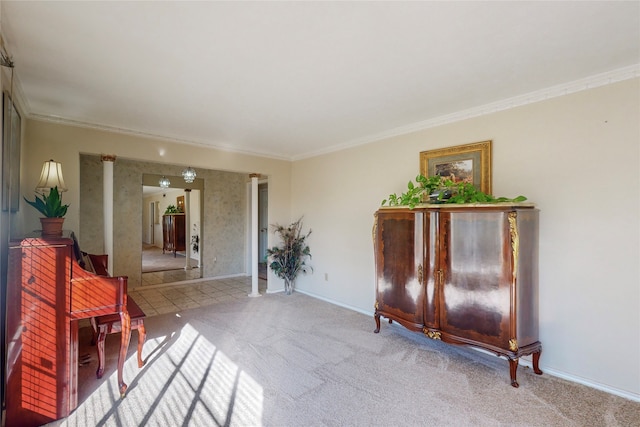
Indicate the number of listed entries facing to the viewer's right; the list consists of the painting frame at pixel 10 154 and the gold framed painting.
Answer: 1

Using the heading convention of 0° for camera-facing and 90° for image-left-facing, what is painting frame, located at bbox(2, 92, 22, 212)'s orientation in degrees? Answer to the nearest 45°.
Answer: approximately 270°

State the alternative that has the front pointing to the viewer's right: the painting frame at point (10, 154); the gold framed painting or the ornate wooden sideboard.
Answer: the painting frame

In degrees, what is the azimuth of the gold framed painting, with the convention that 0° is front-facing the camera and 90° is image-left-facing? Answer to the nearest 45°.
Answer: approximately 45°

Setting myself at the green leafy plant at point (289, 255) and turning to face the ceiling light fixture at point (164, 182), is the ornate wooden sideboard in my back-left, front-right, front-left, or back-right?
back-left
